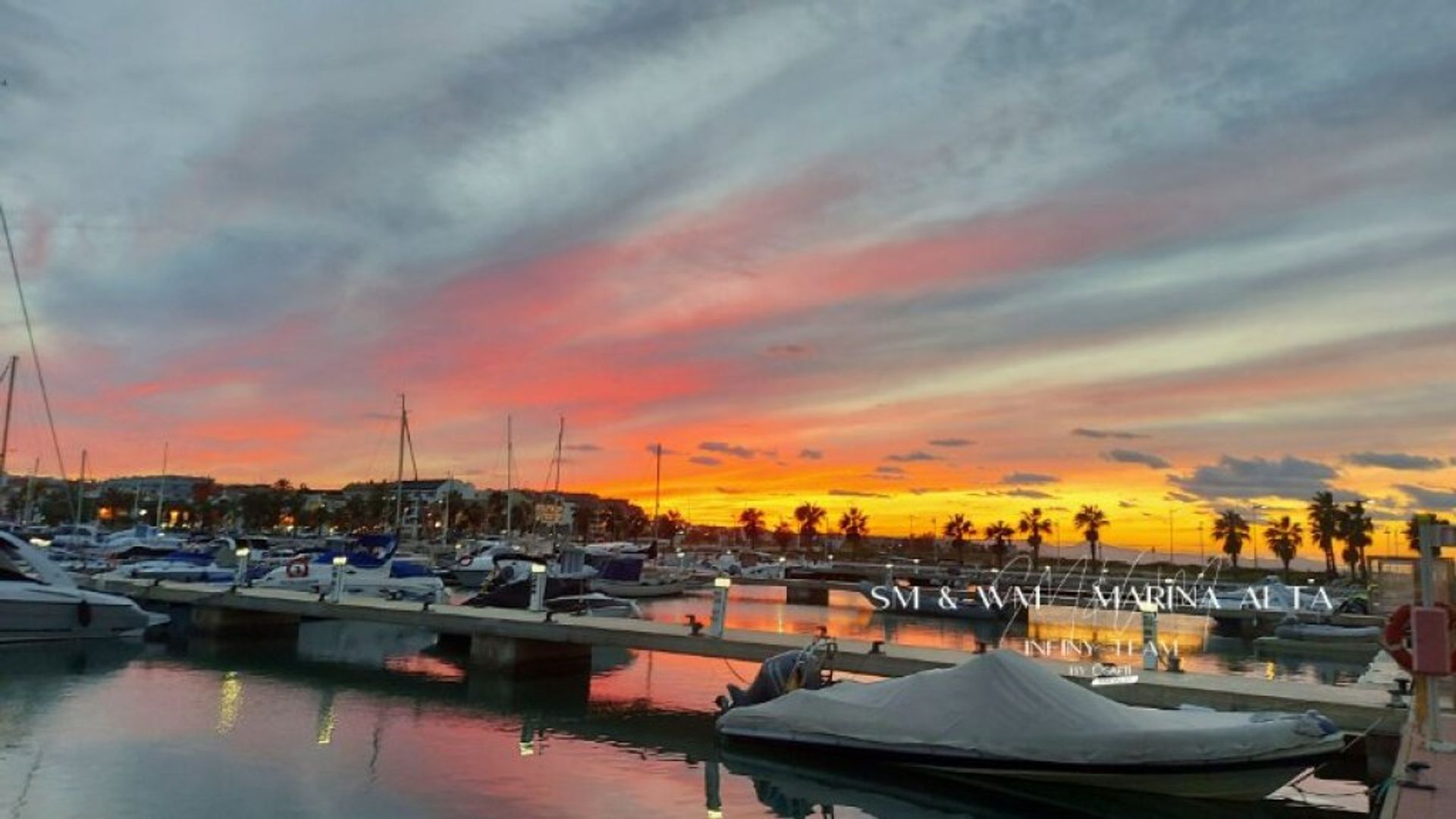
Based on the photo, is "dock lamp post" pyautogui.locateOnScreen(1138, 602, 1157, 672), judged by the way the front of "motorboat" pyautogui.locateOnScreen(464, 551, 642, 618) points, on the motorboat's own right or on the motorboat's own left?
on the motorboat's own right

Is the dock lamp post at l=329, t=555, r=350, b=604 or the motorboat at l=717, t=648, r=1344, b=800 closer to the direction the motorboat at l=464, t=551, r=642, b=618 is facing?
the motorboat

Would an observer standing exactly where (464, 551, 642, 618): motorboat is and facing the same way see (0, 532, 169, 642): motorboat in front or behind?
behind

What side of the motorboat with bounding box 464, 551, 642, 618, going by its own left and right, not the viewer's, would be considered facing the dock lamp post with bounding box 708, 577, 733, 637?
front
